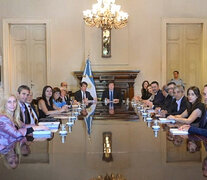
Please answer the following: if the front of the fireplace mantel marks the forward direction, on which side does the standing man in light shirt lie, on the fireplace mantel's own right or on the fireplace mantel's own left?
on the fireplace mantel's own left

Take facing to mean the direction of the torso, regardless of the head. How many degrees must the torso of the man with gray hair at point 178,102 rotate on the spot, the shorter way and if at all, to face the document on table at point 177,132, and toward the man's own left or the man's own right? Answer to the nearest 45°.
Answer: approximately 45° to the man's own left

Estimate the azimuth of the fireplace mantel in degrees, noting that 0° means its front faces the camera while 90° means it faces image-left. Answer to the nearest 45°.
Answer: approximately 0°

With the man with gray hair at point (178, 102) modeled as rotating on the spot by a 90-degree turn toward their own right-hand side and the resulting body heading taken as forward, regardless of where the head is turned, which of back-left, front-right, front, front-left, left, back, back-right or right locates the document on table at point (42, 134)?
left

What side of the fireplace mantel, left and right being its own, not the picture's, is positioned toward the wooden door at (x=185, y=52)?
left

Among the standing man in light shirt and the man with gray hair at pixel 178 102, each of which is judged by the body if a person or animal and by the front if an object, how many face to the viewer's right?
0

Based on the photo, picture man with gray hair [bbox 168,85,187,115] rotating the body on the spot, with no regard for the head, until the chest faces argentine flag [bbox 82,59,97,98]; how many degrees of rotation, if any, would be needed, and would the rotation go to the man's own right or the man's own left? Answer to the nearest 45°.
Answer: approximately 90° to the man's own right

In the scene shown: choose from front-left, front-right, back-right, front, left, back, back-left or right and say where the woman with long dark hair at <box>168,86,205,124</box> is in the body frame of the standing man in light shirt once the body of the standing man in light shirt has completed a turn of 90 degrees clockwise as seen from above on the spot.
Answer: back-left

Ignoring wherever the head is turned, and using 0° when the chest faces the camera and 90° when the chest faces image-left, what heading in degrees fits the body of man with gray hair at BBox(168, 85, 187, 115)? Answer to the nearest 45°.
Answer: approximately 45°

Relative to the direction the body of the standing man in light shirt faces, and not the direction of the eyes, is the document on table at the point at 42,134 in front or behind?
in front

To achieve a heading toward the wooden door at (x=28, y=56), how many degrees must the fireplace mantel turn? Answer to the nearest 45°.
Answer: approximately 90° to its right

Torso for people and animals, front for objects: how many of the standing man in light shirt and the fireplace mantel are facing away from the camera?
0
